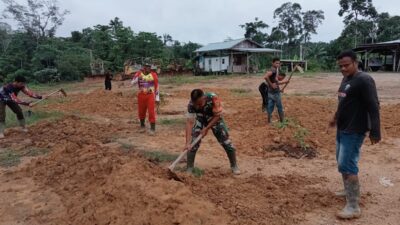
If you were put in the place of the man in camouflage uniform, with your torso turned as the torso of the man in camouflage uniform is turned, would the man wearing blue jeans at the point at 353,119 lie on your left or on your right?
on your left

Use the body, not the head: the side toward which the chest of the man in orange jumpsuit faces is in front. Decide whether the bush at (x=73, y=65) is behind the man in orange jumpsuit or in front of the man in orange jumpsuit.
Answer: behind

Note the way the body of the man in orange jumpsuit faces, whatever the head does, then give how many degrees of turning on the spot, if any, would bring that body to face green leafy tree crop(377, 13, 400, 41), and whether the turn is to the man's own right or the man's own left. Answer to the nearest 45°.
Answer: approximately 135° to the man's own left

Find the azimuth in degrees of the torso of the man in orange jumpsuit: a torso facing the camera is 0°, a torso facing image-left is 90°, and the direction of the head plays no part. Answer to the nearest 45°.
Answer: approximately 0°

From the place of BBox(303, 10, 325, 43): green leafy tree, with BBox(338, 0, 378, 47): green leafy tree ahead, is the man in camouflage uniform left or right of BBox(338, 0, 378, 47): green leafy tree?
right

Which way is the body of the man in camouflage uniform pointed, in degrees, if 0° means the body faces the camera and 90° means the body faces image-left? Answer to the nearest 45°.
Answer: approximately 45°

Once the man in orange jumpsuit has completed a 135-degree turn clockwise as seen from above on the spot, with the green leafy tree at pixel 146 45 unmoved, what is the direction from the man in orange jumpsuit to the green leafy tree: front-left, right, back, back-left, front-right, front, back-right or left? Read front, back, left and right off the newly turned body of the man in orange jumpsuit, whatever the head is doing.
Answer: front-right

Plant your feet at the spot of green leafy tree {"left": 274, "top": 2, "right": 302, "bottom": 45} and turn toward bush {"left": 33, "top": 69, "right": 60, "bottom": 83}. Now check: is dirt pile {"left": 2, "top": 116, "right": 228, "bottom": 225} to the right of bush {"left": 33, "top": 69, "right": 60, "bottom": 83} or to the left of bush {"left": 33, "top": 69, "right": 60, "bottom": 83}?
left
